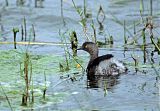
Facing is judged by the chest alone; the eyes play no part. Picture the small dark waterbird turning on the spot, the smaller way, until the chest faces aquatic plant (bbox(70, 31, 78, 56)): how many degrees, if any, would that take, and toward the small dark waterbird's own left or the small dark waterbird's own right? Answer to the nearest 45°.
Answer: approximately 45° to the small dark waterbird's own right

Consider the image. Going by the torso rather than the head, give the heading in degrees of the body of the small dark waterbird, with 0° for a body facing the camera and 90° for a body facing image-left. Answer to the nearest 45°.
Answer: approximately 90°

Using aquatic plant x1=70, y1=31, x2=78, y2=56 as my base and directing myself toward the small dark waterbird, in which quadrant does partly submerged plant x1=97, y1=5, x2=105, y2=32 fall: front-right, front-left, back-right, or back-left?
back-left

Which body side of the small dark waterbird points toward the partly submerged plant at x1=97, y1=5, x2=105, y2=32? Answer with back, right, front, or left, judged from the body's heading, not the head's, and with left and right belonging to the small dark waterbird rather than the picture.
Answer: right

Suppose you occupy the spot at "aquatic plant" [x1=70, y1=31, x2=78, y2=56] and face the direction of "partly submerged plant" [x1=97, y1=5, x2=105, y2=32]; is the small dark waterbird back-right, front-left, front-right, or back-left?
back-right
